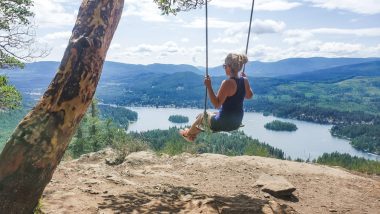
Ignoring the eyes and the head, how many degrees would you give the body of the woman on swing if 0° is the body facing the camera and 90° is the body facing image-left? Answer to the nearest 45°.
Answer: approximately 135°

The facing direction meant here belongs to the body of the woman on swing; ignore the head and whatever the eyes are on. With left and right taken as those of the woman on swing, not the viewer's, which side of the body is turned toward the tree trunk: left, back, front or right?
left
